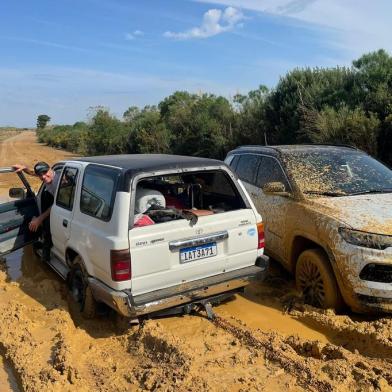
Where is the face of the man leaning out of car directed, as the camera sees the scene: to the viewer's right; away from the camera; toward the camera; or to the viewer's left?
toward the camera

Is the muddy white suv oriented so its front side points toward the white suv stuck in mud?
no

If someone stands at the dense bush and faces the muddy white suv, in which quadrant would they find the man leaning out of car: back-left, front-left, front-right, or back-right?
front-right

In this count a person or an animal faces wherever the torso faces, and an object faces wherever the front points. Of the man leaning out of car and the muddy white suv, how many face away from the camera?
0

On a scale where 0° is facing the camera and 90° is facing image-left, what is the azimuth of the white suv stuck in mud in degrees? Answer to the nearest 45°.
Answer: approximately 135°

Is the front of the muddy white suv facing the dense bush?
no

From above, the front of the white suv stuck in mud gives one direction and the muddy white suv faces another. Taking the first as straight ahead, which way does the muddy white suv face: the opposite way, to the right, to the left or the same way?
the opposite way

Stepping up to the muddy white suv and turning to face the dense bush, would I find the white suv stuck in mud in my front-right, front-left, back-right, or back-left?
back-left

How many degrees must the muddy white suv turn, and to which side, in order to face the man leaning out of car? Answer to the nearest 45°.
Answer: approximately 135° to its right

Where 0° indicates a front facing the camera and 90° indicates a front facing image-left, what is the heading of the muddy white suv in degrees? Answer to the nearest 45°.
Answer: approximately 315°

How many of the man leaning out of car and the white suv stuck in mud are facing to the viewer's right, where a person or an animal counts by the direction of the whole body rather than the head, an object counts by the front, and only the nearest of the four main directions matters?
0

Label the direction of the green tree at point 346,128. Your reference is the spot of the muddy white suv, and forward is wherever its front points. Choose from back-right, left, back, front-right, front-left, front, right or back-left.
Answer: back-left

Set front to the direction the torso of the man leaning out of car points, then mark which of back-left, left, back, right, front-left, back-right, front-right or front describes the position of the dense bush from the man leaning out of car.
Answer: back
